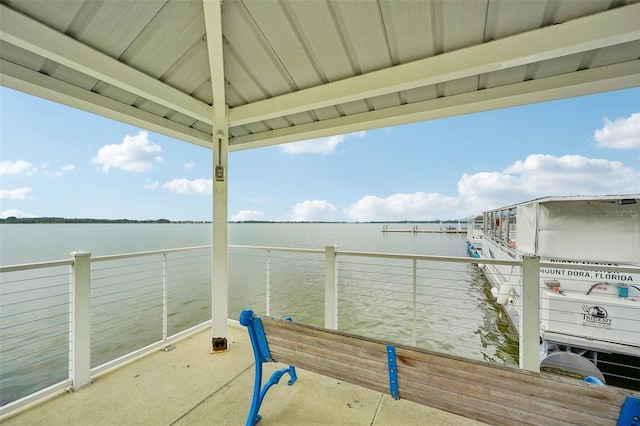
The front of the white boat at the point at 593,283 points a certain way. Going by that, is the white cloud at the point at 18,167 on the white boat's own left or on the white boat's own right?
on the white boat's own left

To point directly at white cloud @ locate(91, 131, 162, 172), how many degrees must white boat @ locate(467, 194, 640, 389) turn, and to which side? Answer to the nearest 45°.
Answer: approximately 90° to its left

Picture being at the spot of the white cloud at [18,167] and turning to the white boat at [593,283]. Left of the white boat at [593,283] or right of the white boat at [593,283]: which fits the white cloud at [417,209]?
left

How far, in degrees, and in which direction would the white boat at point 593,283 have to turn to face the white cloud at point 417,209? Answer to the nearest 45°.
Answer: approximately 45° to its left

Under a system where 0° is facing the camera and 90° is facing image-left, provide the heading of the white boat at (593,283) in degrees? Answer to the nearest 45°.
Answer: approximately 180°

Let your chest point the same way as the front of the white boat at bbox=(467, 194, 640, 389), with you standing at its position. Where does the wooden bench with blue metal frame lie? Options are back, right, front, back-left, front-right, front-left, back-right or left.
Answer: back

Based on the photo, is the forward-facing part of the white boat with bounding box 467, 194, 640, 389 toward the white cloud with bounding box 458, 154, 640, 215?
yes
